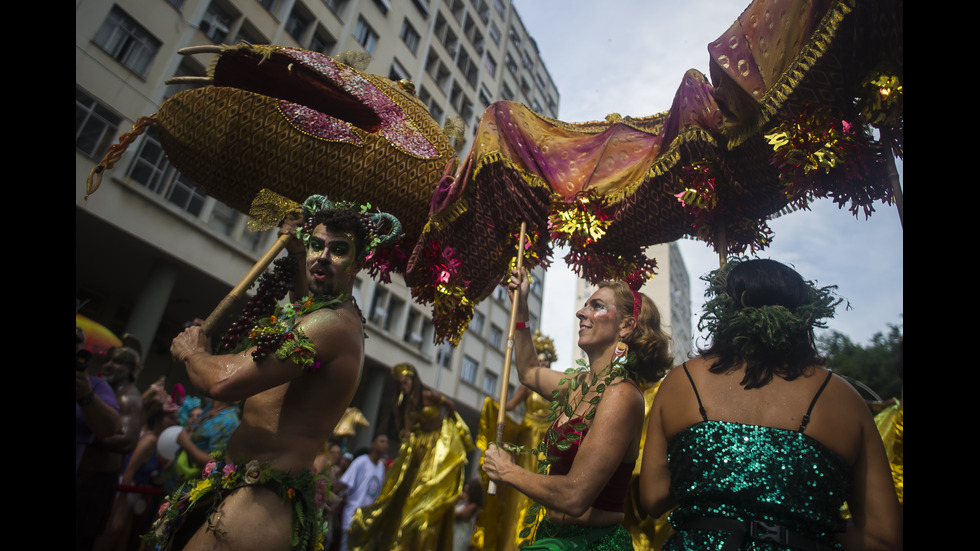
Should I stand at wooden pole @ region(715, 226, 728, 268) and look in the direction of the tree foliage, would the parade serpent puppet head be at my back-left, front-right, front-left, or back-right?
back-left

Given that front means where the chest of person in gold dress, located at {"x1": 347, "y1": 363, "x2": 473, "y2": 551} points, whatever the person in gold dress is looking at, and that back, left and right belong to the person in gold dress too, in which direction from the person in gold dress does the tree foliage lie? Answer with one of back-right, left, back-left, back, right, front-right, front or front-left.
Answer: back

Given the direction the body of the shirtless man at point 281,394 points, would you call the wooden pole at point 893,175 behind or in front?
behind

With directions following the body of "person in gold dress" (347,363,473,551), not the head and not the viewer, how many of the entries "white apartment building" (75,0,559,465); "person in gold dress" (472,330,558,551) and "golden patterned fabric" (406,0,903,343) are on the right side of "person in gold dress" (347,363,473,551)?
1

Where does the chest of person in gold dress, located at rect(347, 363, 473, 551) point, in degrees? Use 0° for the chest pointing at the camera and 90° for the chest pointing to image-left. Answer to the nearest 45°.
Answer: approximately 45°

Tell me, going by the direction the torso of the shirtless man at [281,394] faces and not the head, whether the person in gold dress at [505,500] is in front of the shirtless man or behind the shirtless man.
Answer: behind

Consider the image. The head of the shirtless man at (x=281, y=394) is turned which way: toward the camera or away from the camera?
toward the camera

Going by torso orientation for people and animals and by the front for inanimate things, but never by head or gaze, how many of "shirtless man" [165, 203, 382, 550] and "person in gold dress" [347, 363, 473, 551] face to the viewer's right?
0

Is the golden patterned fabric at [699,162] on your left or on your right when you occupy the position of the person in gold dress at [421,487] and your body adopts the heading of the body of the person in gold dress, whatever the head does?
on your left
